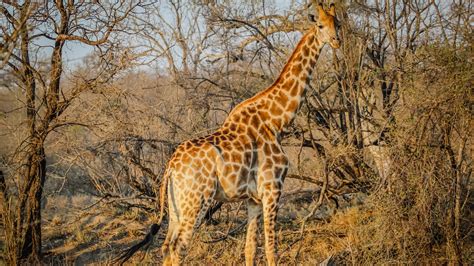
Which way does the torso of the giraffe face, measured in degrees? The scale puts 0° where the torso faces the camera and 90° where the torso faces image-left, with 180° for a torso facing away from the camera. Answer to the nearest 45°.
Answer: approximately 270°

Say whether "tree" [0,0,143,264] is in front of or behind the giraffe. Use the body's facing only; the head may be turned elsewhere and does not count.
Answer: behind
